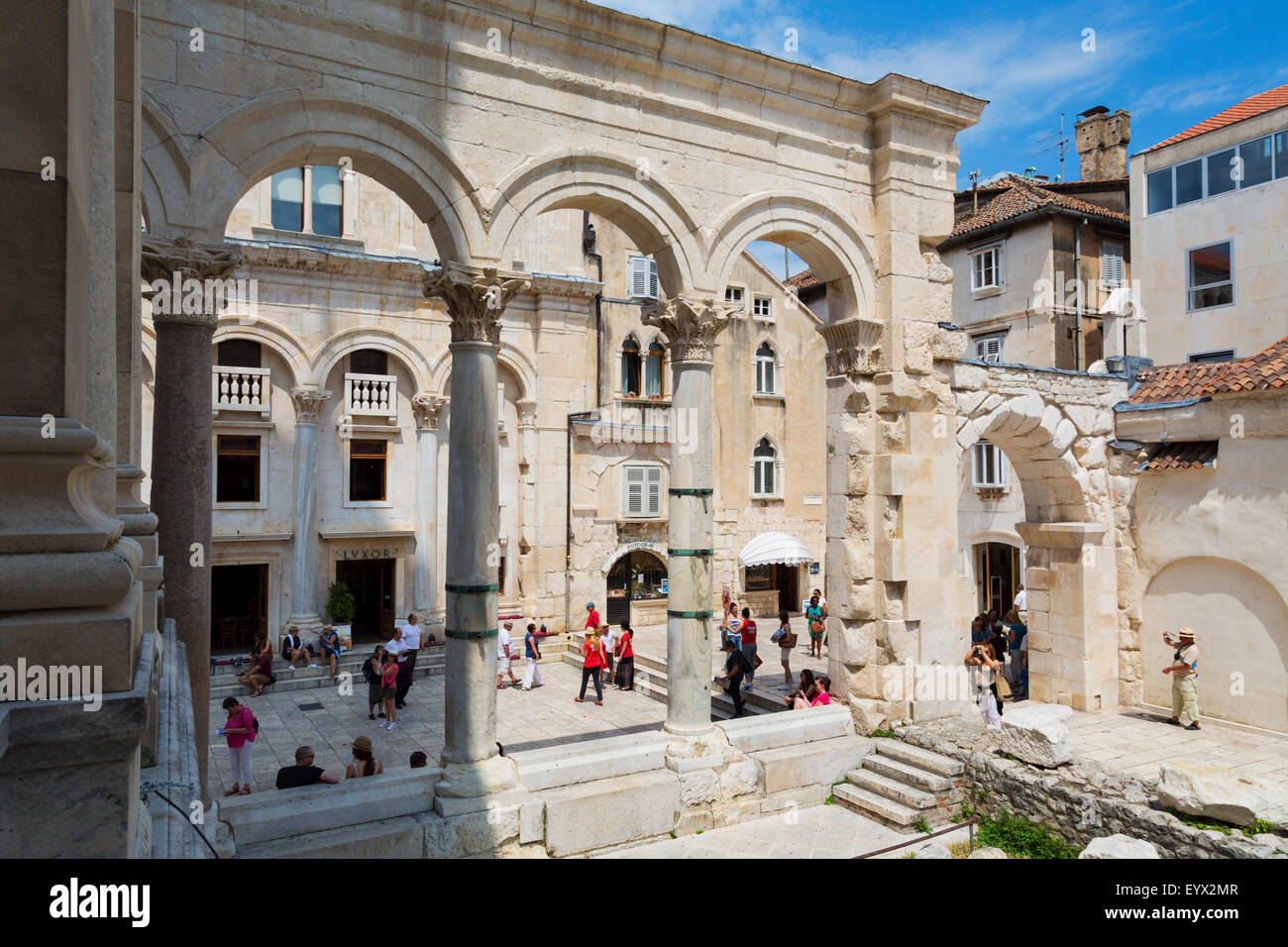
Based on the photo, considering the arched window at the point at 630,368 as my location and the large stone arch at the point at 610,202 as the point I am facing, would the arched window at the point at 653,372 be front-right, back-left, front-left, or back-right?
back-left

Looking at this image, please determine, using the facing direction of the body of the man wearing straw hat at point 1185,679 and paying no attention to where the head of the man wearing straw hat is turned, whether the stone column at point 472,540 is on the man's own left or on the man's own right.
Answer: on the man's own left

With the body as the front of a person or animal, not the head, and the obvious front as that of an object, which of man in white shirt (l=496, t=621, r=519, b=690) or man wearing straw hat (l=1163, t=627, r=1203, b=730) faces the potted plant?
the man wearing straw hat

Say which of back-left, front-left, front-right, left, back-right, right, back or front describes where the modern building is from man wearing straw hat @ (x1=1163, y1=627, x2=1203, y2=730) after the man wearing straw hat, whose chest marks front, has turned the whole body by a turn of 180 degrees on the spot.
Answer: left

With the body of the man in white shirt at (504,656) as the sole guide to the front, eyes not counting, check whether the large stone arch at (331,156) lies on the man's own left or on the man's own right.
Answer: on the man's own right

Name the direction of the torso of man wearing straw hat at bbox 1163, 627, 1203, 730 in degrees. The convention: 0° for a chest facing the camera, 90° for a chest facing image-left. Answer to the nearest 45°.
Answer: approximately 90°

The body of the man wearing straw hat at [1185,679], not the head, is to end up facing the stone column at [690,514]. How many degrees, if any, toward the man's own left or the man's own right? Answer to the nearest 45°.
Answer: approximately 45° to the man's own left

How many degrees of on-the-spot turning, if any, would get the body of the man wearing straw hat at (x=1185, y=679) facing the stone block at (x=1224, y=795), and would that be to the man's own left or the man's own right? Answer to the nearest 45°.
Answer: approximately 90° to the man's own left

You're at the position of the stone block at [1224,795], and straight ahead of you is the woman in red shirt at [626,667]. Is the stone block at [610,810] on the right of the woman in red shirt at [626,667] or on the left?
left

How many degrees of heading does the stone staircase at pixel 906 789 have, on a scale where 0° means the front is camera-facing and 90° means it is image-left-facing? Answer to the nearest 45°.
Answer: approximately 45°

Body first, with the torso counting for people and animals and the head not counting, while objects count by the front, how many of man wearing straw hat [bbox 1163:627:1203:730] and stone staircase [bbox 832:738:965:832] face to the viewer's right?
0

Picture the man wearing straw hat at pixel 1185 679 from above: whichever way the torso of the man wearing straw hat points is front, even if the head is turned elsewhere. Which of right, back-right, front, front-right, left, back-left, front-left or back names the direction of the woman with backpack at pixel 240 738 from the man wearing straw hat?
front-left
